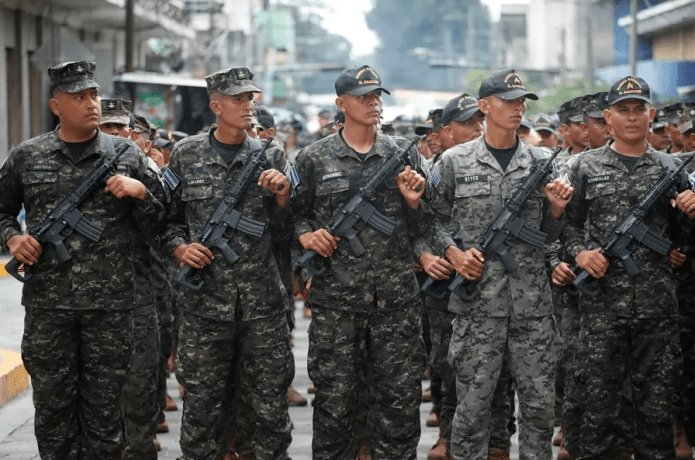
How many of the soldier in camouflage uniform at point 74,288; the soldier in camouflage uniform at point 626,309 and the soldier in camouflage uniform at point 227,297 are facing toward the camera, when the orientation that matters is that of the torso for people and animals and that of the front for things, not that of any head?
3

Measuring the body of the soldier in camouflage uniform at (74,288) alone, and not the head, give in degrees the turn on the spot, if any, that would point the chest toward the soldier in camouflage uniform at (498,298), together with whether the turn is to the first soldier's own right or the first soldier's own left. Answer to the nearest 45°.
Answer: approximately 90° to the first soldier's own left

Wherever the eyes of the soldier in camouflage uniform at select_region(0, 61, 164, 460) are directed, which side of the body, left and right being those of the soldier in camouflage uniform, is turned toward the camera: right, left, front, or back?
front

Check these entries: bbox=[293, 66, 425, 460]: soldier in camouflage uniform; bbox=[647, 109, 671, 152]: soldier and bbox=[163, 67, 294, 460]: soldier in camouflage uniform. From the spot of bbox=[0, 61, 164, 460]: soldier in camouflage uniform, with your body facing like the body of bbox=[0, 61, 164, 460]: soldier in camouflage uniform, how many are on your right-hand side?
0

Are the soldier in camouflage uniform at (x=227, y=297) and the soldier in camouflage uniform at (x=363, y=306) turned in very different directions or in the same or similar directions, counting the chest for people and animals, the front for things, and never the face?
same or similar directions

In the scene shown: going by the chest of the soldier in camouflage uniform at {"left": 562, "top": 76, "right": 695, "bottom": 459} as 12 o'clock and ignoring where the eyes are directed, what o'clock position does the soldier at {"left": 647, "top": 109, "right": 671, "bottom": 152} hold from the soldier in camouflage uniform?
The soldier is roughly at 6 o'clock from the soldier in camouflage uniform.

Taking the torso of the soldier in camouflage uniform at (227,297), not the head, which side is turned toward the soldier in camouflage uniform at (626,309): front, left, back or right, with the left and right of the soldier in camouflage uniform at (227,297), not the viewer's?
left

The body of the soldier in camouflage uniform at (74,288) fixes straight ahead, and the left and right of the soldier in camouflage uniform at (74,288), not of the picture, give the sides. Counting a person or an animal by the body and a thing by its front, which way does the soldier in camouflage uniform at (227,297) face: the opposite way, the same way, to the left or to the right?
the same way

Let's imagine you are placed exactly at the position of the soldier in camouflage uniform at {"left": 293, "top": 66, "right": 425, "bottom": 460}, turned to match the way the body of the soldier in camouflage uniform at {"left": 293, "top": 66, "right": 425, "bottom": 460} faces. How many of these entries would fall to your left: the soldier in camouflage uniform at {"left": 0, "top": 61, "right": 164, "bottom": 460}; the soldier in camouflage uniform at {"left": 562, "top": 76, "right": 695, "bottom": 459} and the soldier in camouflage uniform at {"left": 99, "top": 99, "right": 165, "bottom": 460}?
1

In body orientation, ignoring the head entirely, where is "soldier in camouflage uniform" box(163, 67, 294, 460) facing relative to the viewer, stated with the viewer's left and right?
facing the viewer

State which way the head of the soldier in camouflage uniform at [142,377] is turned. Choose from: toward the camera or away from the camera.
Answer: toward the camera

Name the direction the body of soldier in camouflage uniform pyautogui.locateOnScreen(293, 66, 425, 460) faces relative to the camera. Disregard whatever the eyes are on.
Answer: toward the camera

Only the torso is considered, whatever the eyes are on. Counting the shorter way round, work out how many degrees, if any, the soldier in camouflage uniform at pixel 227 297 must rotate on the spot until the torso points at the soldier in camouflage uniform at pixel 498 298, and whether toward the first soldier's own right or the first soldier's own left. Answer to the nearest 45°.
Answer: approximately 90° to the first soldier's own left

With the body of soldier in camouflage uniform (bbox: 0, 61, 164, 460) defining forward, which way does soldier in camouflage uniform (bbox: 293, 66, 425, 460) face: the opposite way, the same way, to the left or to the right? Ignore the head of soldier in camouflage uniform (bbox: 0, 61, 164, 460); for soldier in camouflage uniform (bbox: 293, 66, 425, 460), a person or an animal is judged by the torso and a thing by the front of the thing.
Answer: the same way
